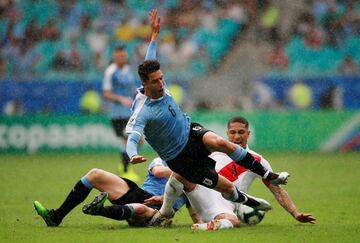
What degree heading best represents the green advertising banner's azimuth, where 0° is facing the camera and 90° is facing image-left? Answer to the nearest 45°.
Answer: approximately 0°

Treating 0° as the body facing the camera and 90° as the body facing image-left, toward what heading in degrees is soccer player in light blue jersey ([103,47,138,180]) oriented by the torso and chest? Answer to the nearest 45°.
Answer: approximately 315°

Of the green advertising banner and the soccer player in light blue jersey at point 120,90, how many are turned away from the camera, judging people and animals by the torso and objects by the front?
0

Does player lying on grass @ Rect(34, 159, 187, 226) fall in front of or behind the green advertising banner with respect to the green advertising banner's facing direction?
in front

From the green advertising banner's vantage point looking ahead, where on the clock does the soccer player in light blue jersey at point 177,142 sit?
The soccer player in light blue jersey is roughly at 12 o'clock from the green advertising banner.

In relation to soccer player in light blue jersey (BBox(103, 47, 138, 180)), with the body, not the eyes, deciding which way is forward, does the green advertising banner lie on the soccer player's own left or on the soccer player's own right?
on the soccer player's own left

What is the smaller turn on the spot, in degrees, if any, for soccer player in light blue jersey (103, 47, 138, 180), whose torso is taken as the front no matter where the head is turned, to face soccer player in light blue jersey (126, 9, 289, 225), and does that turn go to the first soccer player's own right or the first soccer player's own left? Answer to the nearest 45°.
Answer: approximately 45° to the first soccer player's own right

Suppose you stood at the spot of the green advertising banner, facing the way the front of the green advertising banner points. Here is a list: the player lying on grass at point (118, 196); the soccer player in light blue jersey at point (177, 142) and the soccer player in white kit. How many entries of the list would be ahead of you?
3
